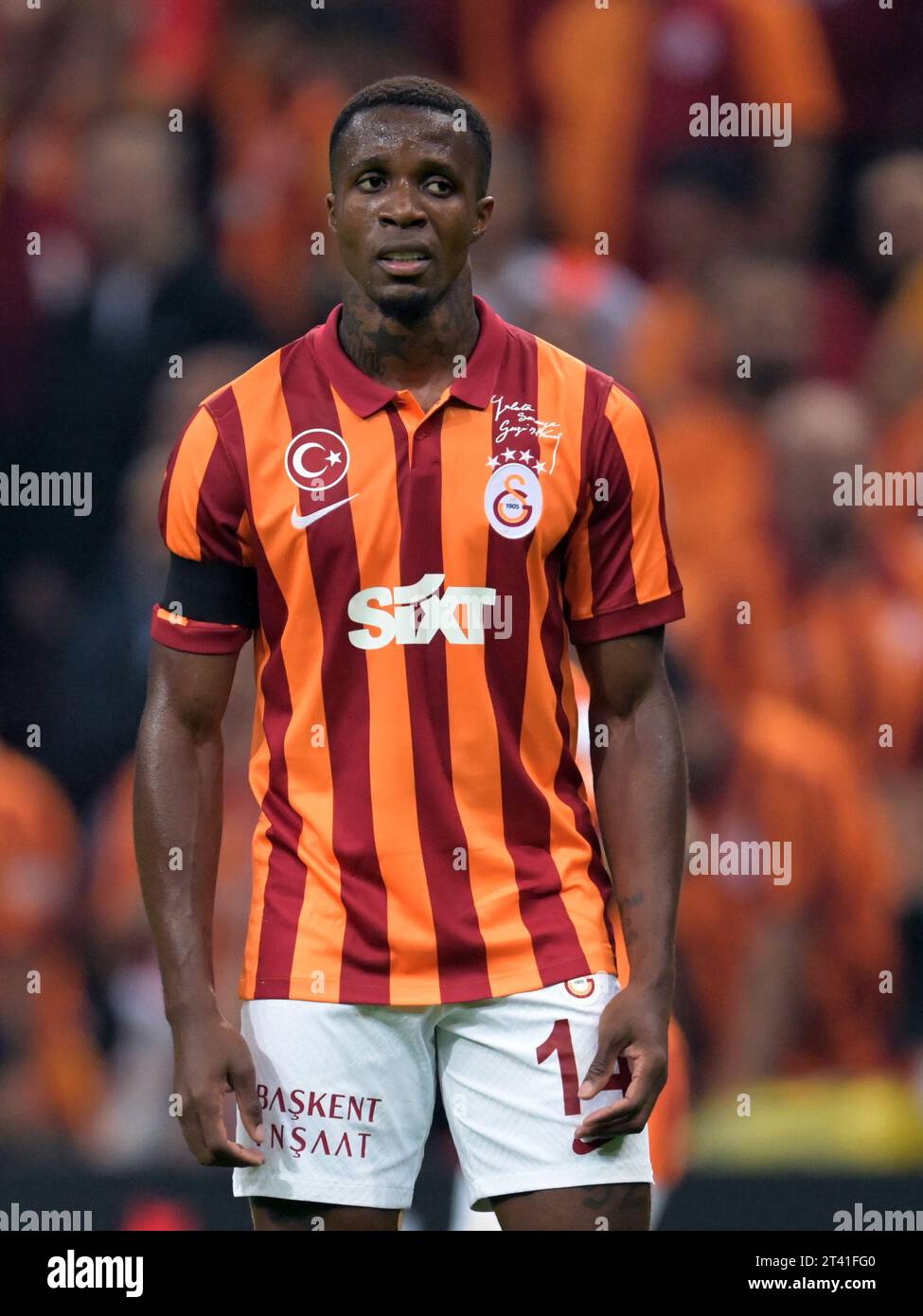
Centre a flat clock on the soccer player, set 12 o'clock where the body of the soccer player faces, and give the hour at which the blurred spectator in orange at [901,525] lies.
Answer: The blurred spectator in orange is roughly at 7 o'clock from the soccer player.

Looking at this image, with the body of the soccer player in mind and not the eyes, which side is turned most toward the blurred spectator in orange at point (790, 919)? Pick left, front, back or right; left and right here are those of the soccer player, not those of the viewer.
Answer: back

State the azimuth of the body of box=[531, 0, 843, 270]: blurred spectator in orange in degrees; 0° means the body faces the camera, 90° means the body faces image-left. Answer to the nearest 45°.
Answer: approximately 0°

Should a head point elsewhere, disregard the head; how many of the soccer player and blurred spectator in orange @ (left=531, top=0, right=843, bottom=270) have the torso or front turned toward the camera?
2

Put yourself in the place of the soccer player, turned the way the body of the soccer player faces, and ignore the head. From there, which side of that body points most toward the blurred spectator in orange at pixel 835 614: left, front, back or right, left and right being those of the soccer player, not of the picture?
back

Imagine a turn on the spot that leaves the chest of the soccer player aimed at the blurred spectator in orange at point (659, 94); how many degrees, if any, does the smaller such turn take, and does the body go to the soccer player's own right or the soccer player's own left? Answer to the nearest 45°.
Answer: approximately 180°
